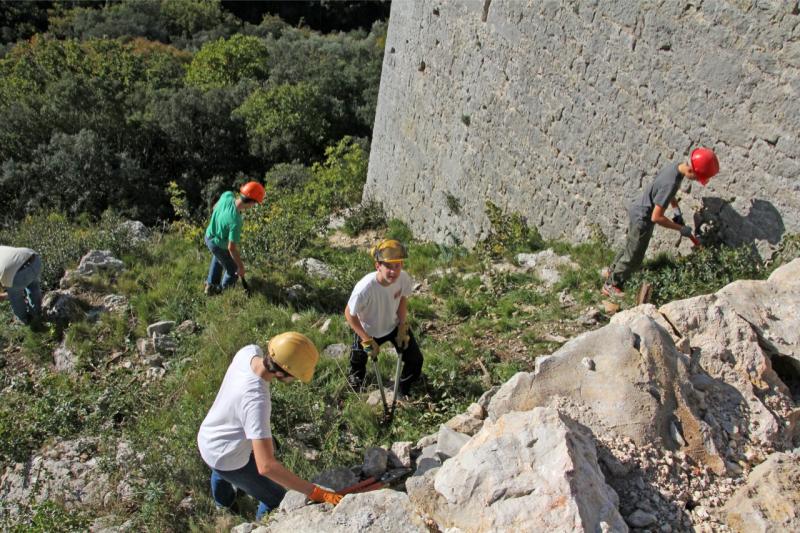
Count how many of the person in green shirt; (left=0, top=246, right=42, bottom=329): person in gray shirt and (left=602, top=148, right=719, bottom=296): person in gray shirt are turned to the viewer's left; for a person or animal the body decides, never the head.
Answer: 1

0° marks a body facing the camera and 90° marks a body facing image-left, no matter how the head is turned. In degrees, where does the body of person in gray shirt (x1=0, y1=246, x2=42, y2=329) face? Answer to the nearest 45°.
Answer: approximately 90°

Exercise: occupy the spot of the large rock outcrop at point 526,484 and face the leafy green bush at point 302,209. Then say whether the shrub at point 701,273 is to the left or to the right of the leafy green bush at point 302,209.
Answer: right

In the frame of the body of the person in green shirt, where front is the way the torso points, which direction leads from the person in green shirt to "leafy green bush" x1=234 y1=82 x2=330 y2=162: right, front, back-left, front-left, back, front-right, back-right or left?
left

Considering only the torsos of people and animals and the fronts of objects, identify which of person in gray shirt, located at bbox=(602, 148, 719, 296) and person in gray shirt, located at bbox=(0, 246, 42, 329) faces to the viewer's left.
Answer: person in gray shirt, located at bbox=(0, 246, 42, 329)

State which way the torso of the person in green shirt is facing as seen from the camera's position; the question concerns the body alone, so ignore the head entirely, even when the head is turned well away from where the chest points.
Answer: to the viewer's right

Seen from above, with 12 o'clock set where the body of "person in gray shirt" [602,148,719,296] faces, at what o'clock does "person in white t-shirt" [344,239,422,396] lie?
The person in white t-shirt is roughly at 4 o'clock from the person in gray shirt.

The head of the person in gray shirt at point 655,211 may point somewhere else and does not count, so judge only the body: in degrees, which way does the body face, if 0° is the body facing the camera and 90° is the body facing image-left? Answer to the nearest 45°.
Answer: approximately 270°

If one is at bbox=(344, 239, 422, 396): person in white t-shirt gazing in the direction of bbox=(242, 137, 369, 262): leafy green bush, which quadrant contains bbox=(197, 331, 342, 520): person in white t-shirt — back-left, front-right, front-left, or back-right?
back-left

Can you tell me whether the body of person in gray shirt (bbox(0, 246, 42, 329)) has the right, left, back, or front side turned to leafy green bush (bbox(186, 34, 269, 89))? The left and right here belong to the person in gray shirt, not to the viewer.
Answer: right

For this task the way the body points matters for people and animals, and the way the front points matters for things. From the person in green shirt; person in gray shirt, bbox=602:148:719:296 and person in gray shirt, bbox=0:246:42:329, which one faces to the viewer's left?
person in gray shirt, bbox=0:246:42:329

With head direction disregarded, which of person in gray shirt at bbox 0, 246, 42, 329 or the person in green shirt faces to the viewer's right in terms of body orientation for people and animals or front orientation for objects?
the person in green shirt

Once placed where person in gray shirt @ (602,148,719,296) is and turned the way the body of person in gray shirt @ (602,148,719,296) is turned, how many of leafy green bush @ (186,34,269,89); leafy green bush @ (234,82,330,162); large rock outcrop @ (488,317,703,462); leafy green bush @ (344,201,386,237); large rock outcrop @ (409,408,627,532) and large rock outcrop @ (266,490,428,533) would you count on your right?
3

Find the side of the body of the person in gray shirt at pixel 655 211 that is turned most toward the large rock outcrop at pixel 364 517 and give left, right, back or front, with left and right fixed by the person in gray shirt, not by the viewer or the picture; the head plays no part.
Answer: right
